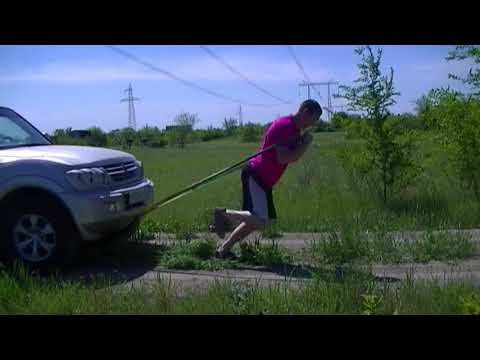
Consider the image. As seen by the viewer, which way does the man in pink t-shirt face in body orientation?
to the viewer's right

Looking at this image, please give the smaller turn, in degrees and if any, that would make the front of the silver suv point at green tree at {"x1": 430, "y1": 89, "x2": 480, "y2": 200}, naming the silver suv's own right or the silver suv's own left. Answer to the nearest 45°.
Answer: approximately 45° to the silver suv's own left

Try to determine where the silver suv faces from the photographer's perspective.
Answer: facing the viewer and to the right of the viewer

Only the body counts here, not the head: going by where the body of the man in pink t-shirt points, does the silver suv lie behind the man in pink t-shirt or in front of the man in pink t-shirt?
behind

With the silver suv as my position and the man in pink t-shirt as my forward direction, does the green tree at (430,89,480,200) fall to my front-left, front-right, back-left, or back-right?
front-left

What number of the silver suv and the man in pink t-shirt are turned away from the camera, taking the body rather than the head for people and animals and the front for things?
0

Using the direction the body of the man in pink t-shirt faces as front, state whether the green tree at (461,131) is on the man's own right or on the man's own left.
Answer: on the man's own left

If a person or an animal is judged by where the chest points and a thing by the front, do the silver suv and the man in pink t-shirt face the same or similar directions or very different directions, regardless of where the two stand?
same or similar directions

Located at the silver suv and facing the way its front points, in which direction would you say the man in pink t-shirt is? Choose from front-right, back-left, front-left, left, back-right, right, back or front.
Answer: front-left

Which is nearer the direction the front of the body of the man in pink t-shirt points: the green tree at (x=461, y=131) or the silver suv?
the green tree

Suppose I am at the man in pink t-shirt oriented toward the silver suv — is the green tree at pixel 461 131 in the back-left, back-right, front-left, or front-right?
back-right
